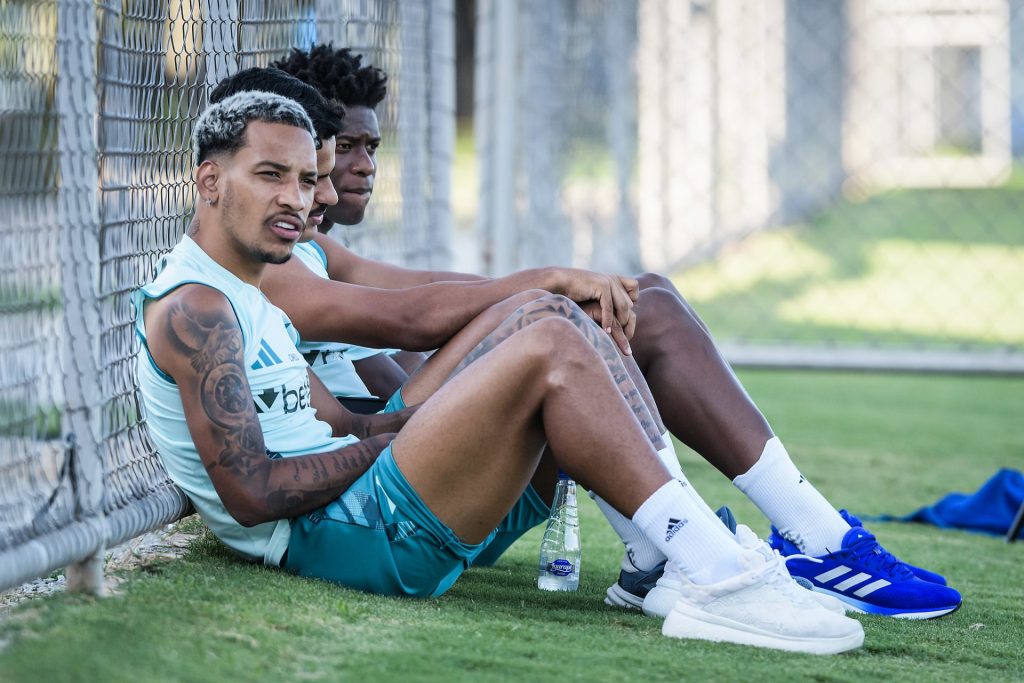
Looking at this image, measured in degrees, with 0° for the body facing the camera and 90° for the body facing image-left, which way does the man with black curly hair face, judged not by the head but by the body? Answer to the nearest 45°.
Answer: approximately 270°

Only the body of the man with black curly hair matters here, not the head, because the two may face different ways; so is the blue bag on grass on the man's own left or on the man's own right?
on the man's own left

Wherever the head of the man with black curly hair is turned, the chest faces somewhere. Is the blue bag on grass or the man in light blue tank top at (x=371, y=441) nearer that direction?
the blue bag on grass
